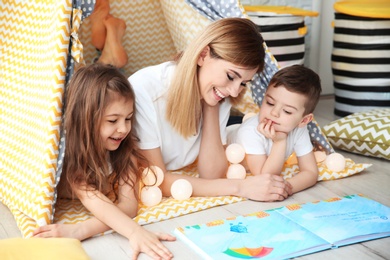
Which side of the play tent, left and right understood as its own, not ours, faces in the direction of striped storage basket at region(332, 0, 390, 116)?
left

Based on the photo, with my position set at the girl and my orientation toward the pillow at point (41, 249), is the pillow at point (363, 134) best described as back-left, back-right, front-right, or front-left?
back-left

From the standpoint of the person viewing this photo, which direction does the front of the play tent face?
facing the viewer and to the right of the viewer

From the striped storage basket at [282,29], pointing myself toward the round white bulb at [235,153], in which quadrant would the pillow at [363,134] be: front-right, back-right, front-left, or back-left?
front-left

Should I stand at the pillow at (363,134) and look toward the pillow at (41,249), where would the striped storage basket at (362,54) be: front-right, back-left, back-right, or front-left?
back-right

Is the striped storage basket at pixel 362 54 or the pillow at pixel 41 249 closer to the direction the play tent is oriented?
the pillow
